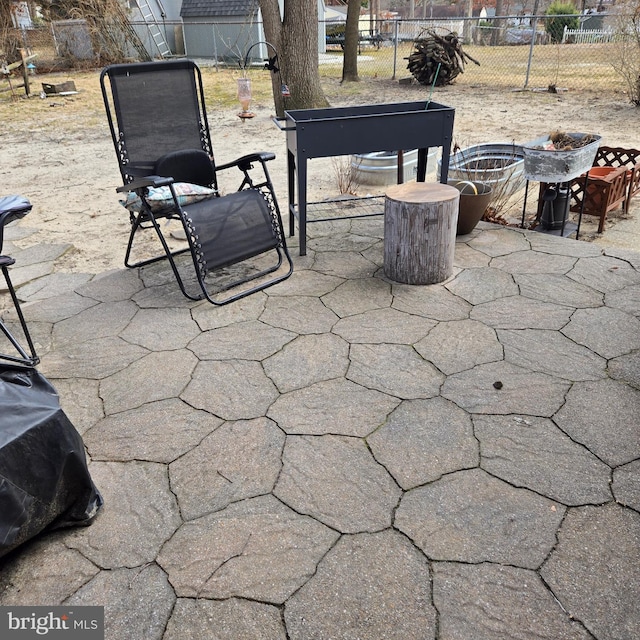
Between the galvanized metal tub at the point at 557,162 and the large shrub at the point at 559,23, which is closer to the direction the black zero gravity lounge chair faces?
the galvanized metal tub

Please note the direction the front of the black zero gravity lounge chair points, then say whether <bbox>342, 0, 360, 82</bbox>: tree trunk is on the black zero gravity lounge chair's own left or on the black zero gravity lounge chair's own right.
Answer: on the black zero gravity lounge chair's own left

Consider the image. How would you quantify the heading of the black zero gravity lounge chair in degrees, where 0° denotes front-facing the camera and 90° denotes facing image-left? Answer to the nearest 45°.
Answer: approximately 315°

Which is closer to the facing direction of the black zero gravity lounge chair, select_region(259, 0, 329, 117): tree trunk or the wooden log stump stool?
the wooden log stump stool

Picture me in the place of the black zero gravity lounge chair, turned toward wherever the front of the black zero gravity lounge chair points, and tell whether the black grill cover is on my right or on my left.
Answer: on my right

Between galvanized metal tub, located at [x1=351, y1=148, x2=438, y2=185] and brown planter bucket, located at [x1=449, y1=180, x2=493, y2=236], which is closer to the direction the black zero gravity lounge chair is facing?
the brown planter bucket

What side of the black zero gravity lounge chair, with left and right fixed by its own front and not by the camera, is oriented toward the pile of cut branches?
left

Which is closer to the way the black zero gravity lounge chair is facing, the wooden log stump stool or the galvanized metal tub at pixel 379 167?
the wooden log stump stool

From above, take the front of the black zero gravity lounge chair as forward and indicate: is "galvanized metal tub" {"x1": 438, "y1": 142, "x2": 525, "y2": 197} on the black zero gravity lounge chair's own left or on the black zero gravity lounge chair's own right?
on the black zero gravity lounge chair's own left

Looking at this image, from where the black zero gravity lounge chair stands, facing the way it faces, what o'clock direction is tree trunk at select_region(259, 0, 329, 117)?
The tree trunk is roughly at 8 o'clock from the black zero gravity lounge chair.

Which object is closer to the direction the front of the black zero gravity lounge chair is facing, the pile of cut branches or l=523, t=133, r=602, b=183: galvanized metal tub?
the galvanized metal tub

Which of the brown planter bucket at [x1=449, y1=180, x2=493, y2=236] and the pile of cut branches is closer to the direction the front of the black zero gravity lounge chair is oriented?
the brown planter bucket

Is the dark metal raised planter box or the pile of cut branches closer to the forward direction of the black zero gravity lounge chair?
the dark metal raised planter box

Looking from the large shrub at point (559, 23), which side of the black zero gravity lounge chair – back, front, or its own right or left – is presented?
left
